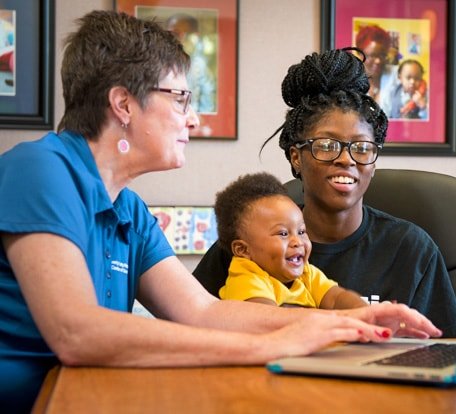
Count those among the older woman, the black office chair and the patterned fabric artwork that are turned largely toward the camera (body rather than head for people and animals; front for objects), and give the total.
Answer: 2

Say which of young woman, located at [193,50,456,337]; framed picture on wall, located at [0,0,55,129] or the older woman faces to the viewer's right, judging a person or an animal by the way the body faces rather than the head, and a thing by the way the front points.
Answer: the older woman

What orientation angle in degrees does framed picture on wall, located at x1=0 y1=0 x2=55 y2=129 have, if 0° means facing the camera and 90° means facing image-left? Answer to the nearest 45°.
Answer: approximately 0°

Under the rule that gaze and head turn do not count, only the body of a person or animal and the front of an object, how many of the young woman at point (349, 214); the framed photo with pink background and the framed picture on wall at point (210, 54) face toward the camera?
3

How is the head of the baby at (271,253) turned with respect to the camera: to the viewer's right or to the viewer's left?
to the viewer's right

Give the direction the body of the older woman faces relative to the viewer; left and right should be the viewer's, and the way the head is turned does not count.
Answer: facing to the right of the viewer

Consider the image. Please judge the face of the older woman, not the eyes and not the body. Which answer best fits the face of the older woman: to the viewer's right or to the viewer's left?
to the viewer's right

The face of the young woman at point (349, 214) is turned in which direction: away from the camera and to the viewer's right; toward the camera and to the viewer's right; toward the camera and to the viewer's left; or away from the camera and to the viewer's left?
toward the camera and to the viewer's right

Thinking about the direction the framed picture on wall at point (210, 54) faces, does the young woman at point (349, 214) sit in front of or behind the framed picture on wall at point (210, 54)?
in front
